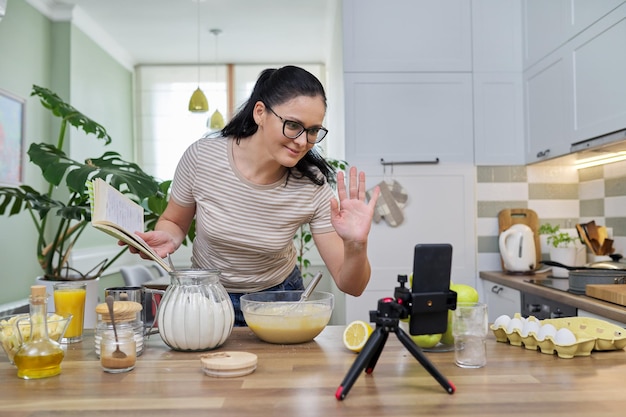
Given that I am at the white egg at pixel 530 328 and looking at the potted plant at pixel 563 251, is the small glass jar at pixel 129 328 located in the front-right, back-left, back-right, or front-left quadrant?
back-left

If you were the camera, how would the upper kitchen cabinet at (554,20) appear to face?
facing the viewer and to the left of the viewer

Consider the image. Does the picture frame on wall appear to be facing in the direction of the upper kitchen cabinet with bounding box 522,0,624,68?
yes

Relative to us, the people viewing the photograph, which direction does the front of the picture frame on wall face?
facing the viewer and to the right of the viewer

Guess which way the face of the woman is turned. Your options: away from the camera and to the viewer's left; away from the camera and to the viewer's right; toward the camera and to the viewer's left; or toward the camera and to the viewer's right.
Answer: toward the camera and to the viewer's right

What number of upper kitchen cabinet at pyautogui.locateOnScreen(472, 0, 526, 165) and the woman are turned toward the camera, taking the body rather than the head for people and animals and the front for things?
2

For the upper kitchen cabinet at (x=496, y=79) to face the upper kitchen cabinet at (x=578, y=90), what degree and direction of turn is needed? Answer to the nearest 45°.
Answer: approximately 45° to its left

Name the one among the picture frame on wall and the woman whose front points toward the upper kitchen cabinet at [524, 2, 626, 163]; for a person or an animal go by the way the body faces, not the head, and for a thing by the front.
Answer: the picture frame on wall

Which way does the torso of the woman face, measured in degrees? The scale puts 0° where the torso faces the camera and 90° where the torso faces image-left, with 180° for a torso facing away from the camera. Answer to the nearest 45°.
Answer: approximately 0°

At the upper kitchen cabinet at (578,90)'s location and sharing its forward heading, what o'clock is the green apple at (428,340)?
The green apple is roughly at 11 o'clock from the upper kitchen cabinet.

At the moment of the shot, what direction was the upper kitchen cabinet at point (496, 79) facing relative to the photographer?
facing the viewer

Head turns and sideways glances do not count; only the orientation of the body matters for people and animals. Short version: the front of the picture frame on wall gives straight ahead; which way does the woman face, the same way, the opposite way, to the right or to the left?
to the right

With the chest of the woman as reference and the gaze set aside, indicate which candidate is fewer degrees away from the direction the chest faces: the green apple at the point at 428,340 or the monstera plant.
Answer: the green apple
